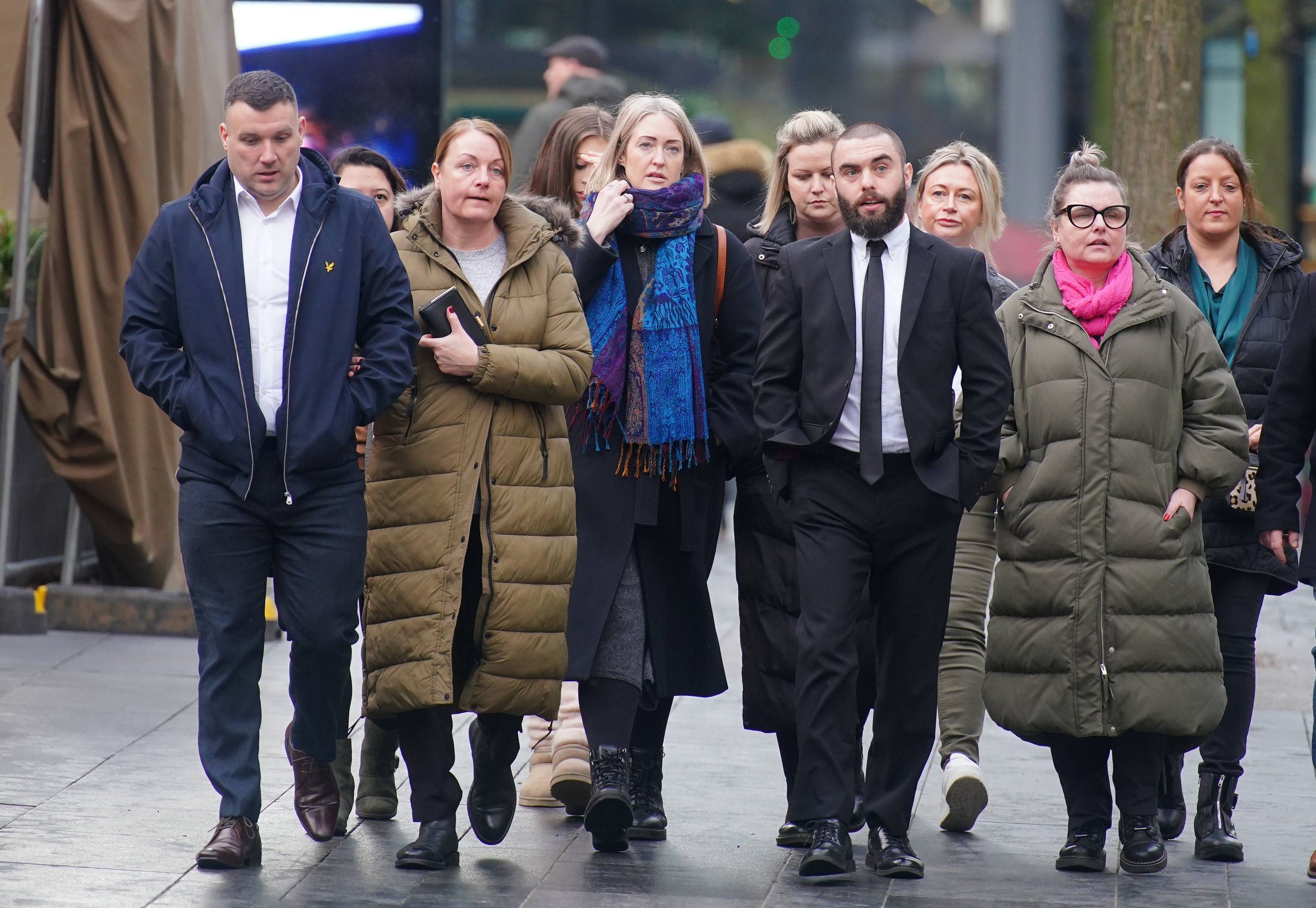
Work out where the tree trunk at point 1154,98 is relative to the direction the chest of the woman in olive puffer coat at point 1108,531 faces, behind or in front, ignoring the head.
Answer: behind

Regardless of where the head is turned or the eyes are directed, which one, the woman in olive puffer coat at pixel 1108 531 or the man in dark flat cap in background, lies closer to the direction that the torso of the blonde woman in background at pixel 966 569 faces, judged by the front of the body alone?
the woman in olive puffer coat

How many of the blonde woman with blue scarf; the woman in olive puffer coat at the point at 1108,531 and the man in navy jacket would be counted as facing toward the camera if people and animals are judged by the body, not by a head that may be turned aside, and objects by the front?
3

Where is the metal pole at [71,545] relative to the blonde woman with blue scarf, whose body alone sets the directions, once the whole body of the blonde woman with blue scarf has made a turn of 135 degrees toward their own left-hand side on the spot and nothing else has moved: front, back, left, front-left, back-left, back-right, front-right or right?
left

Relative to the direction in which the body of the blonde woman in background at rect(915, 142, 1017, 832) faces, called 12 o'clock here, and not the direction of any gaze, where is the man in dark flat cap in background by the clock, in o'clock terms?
The man in dark flat cap in background is roughly at 5 o'clock from the blonde woman in background.

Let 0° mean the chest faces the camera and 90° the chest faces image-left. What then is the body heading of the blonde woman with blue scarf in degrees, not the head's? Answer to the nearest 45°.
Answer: approximately 0°

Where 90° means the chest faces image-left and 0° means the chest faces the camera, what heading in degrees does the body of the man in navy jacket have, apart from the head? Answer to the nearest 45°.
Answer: approximately 0°

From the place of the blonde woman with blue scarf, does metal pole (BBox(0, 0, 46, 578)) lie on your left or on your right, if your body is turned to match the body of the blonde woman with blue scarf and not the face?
on your right

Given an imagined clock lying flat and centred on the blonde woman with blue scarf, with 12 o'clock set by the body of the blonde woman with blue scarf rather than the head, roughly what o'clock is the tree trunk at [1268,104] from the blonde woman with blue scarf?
The tree trunk is roughly at 7 o'clock from the blonde woman with blue scarf.
